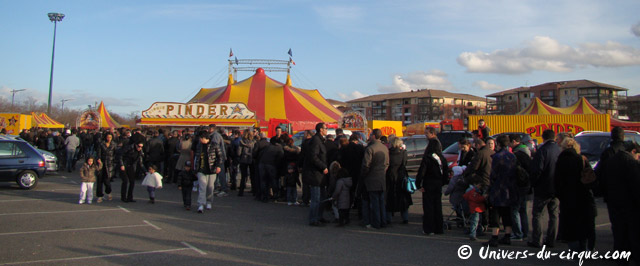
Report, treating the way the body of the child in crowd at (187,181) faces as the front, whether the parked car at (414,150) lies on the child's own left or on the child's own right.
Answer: on the child's own left

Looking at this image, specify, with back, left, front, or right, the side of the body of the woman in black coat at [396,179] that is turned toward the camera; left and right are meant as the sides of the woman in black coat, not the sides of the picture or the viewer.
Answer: back

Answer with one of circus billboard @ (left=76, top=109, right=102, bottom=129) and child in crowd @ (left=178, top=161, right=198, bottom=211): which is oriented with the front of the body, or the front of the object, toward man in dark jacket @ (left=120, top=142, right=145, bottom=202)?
the circus billboard

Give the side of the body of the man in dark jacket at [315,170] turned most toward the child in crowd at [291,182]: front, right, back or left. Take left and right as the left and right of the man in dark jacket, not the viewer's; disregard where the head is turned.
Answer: left

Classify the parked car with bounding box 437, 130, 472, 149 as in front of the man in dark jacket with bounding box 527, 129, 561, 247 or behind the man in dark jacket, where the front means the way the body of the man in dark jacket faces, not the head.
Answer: in front

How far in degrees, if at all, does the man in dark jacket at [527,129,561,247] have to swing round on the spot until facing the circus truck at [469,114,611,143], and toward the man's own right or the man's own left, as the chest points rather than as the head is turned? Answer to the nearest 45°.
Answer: approximately 45° to the man's own right

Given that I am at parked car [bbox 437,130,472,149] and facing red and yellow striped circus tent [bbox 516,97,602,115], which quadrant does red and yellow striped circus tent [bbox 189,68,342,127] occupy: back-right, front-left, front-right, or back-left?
front-left

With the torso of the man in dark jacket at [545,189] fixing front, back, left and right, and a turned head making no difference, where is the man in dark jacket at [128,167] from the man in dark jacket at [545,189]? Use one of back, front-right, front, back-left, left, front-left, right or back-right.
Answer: front-left

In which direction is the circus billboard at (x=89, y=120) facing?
toward the camera
